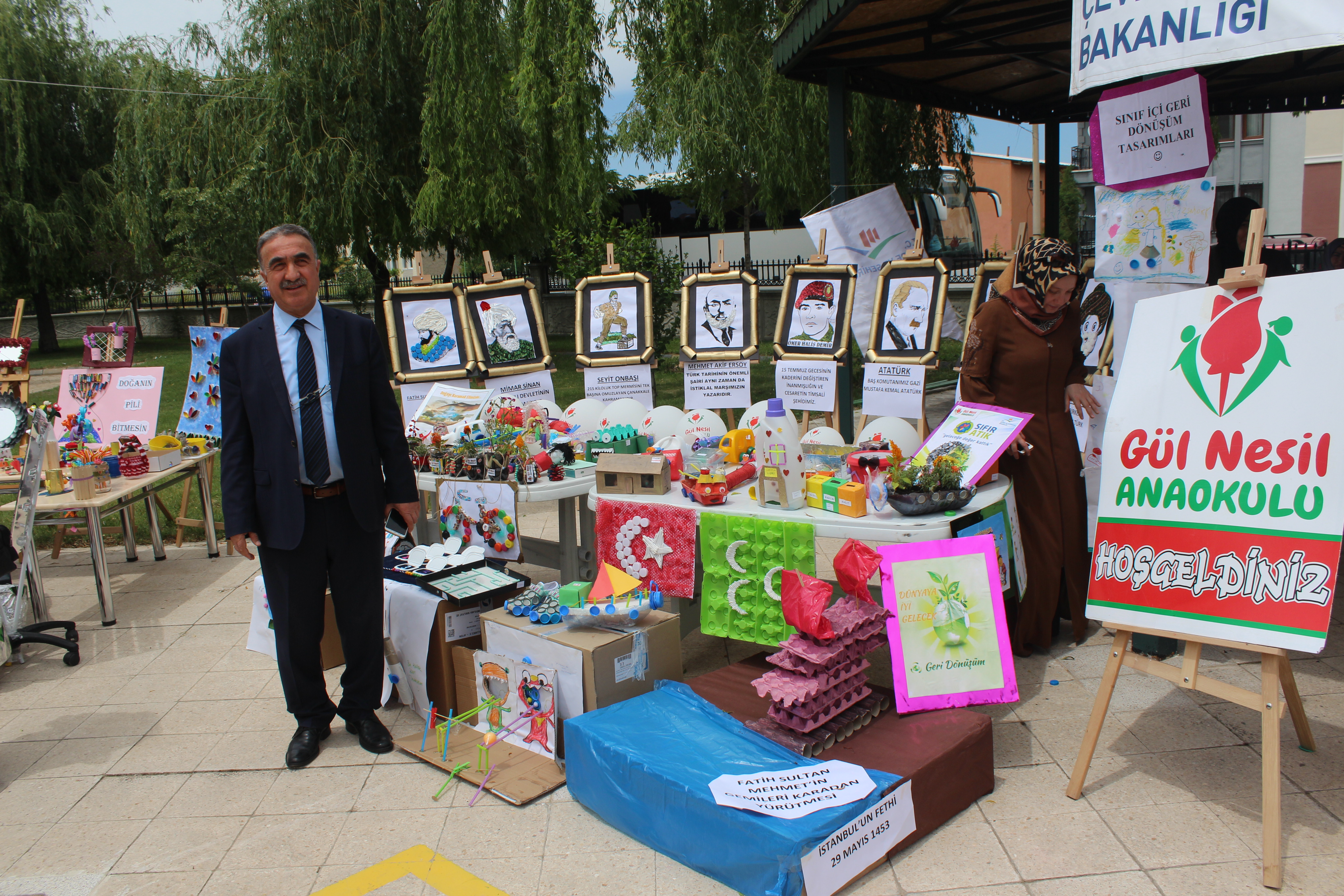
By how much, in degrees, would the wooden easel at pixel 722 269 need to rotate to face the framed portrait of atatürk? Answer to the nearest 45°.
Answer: approximately 90° to its left

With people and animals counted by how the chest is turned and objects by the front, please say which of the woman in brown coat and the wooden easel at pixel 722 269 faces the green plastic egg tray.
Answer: the wooden easel

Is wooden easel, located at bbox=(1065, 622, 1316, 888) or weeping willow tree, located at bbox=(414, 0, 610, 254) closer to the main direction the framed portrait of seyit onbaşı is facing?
the wooden easel

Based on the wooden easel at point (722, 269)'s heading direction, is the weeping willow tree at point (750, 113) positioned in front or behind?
behind

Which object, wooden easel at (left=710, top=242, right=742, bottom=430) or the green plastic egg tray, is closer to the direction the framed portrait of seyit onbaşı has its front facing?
the green plastic egg tray

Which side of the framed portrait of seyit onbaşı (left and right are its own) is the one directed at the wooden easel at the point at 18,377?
right

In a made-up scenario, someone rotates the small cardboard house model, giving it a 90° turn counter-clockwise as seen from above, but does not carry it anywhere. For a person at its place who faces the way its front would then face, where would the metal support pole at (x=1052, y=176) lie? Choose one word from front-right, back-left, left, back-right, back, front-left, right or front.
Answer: front-left
